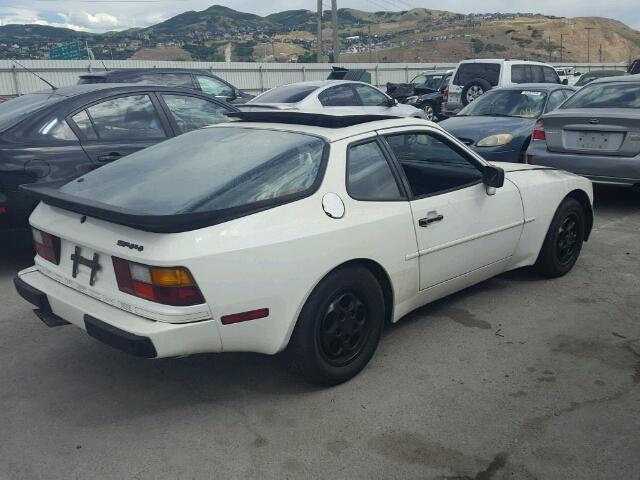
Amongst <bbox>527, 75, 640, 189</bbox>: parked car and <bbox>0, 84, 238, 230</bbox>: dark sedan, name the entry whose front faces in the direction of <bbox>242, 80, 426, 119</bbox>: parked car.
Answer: the dark sedan

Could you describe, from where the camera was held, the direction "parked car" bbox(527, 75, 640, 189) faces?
facing away from the viewer and to the right of the viewer

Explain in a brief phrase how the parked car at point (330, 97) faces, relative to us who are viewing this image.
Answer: facing away from the viewer and to the right of the viewer

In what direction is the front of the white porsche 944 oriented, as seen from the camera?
facing away from the viewer and to the right of the viewer

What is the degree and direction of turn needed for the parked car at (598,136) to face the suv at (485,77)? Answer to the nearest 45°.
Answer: approximately 45° to its left

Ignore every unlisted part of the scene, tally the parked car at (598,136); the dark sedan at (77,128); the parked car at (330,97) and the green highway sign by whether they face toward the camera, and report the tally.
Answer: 1

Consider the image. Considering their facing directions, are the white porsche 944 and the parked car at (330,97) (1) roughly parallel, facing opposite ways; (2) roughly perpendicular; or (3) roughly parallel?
roughly parallel

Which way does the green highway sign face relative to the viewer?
toward the camera

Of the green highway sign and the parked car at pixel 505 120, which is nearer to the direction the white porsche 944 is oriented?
the parked car

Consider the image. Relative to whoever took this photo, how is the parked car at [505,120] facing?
facing the viewer and to the left of the viewer

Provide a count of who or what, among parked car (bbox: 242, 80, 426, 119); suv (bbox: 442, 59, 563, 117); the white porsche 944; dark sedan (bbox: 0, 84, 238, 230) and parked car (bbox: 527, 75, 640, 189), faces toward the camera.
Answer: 0

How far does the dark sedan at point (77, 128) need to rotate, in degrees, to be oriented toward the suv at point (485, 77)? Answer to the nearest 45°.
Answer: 0° — it already faces it

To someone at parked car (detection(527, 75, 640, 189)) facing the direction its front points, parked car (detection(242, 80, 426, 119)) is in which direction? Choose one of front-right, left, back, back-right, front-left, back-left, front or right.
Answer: left

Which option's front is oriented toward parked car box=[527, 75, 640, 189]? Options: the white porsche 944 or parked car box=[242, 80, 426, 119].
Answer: the white porsche 944

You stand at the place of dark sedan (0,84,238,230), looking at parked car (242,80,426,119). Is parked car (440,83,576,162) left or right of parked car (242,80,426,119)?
right

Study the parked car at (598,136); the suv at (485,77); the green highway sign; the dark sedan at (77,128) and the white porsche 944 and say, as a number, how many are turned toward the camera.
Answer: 1

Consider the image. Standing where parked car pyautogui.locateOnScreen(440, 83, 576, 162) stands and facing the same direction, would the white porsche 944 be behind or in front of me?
in front

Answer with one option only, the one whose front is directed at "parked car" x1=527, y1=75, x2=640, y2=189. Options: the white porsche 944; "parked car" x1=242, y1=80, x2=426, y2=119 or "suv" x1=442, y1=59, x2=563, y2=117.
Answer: the white porsche 944

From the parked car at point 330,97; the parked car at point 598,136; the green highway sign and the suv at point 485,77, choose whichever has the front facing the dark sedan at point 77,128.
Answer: the green highway sign

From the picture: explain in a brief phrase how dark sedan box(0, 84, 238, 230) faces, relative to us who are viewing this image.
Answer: facing away from the viewer and to the right of the viewer

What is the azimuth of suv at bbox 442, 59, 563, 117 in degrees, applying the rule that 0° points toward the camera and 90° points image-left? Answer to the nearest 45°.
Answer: approximately 225°
